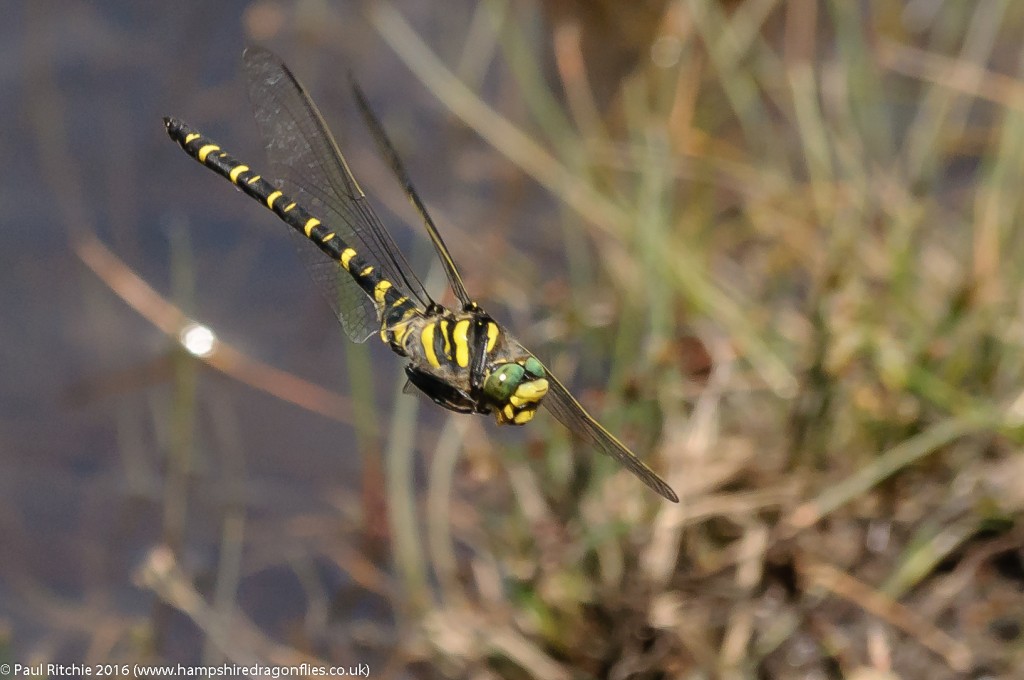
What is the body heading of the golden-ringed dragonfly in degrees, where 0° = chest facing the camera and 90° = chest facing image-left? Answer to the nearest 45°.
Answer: approximately 315°
